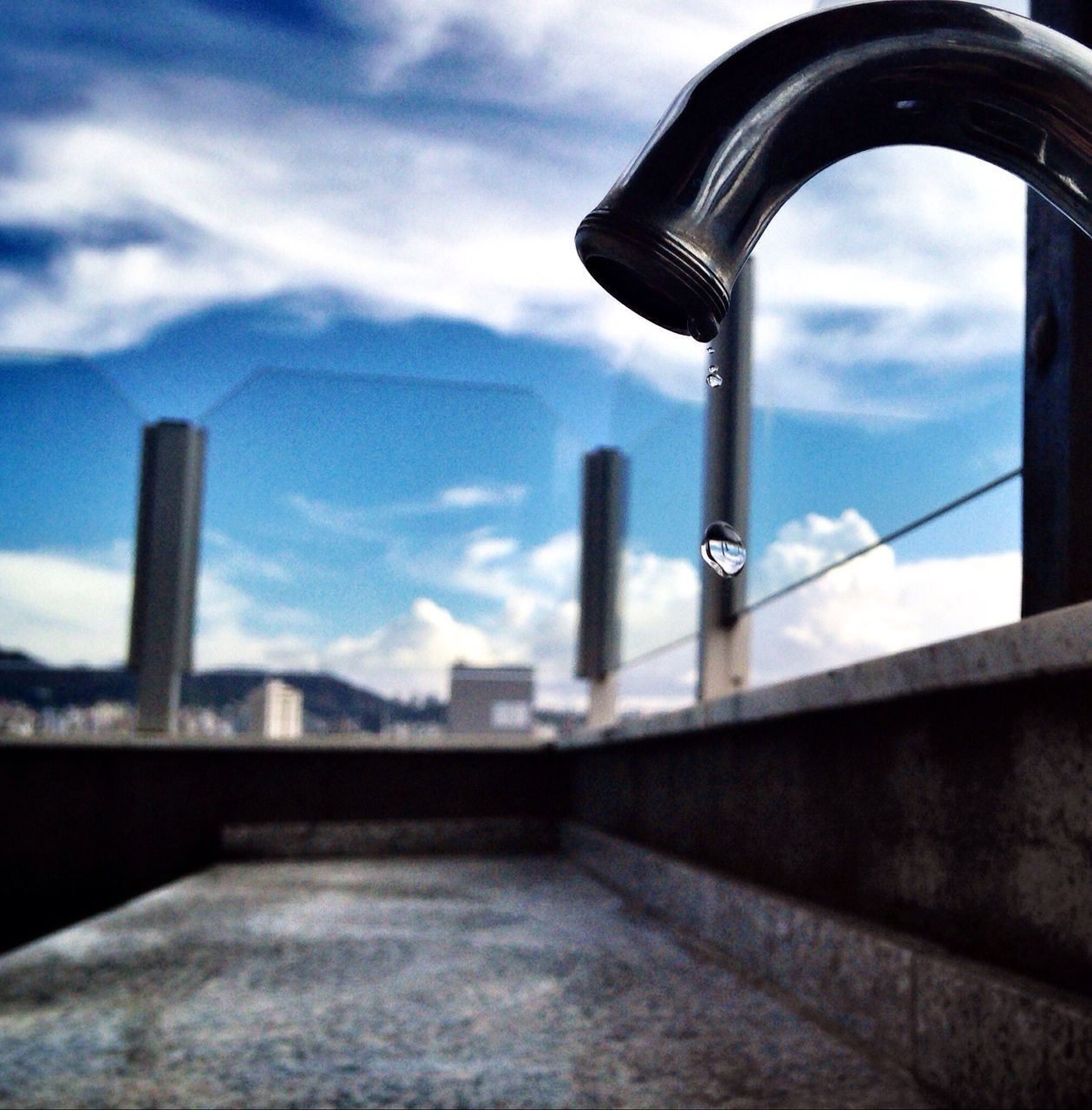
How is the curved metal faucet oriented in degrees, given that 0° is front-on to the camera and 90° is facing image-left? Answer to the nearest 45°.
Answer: approximately 90°

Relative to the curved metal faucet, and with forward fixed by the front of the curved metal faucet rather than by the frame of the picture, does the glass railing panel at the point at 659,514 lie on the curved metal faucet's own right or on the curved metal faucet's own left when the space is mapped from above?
on the curved metal faucet's own right

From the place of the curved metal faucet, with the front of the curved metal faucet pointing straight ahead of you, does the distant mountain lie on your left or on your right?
on your right

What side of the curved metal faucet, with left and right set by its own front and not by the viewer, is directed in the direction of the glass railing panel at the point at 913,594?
right

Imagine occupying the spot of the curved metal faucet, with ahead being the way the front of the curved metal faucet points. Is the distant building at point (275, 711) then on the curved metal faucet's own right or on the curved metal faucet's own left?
on the curved metal faucet's own right

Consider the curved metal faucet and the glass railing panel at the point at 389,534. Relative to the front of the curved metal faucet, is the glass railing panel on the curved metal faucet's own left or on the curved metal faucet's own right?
on the curved metal faucet's own right

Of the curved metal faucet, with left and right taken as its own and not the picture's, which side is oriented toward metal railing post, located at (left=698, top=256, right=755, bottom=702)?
right

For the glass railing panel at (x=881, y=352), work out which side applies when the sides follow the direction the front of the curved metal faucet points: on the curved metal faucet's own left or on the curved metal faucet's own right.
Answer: on the curved metal faucet's own right

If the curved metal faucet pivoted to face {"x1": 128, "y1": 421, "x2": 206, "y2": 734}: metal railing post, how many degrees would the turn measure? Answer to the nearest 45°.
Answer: approximately 45° to its right

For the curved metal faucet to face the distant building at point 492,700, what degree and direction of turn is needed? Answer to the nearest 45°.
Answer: approximately 90° to its right
